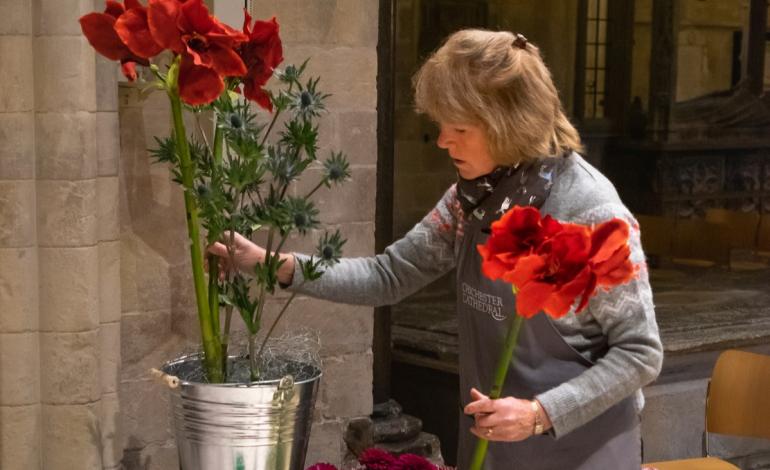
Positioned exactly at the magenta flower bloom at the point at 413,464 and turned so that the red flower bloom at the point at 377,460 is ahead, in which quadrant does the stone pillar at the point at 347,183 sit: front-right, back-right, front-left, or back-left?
front-right

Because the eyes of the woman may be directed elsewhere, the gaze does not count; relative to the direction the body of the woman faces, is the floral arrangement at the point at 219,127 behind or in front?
in front

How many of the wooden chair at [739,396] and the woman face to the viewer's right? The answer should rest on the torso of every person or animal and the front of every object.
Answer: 0

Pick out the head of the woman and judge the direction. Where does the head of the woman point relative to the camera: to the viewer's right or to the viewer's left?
to the viewer's left

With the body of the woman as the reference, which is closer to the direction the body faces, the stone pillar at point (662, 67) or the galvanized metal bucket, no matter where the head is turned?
the galvanized metal bucket

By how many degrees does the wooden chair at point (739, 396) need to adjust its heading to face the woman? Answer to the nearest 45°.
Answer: approximately 45° to its left

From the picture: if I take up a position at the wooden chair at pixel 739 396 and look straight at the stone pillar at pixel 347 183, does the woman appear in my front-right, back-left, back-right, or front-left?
front-left

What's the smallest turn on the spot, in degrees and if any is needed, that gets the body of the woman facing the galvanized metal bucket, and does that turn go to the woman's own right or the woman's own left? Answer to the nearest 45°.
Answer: approximately 45° to the woman's own right

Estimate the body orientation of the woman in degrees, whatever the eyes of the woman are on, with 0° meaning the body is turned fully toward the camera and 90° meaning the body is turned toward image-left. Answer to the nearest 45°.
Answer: approximately 45°
